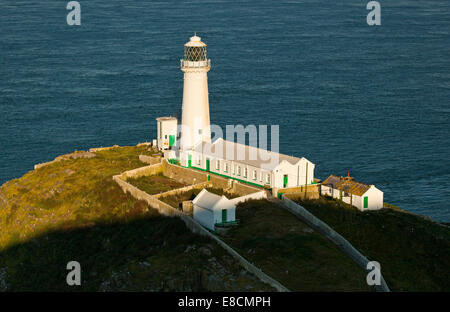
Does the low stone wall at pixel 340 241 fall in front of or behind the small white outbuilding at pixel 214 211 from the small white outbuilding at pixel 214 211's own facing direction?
in front

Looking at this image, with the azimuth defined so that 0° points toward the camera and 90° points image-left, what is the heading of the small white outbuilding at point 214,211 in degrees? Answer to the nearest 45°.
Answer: approximately 315°

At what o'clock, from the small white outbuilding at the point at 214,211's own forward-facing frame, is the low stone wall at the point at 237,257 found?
The low stone wall is roughly at 1 o'clock from the small white outbuilding.

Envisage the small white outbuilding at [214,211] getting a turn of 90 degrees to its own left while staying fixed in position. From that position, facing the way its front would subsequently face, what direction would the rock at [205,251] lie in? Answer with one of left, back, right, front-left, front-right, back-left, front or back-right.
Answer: back-right
